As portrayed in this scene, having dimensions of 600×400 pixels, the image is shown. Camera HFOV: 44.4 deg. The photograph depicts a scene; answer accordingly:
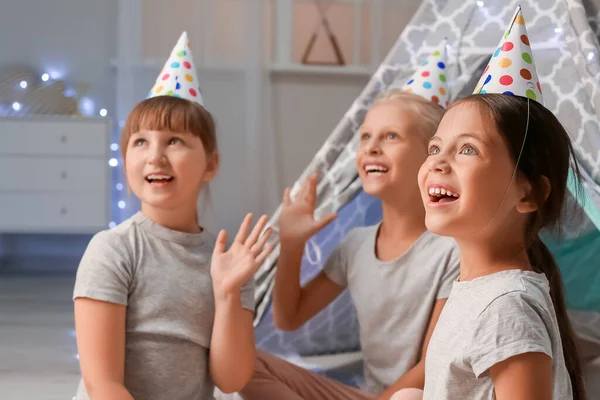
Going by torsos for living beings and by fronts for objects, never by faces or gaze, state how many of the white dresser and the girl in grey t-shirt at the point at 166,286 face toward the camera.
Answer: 2

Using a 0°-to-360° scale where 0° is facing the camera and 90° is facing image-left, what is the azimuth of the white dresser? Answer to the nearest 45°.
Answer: approximately 0°

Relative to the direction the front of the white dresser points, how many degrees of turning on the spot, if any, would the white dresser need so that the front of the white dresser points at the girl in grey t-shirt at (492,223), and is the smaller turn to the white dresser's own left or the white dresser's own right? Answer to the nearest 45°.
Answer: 0° — it already faces them

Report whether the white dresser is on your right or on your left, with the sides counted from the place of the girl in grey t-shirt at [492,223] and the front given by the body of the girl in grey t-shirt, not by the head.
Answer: on your right

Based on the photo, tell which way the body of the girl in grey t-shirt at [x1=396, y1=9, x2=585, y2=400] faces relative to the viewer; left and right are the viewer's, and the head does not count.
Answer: facing the viewer and to the left of the viewer

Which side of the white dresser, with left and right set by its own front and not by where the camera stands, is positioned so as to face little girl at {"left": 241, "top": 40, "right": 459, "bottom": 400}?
front

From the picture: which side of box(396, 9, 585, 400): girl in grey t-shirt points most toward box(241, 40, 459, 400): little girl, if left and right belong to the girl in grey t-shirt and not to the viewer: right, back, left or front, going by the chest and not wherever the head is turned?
right

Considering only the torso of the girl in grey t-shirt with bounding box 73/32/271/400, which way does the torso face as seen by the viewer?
toward the camera
